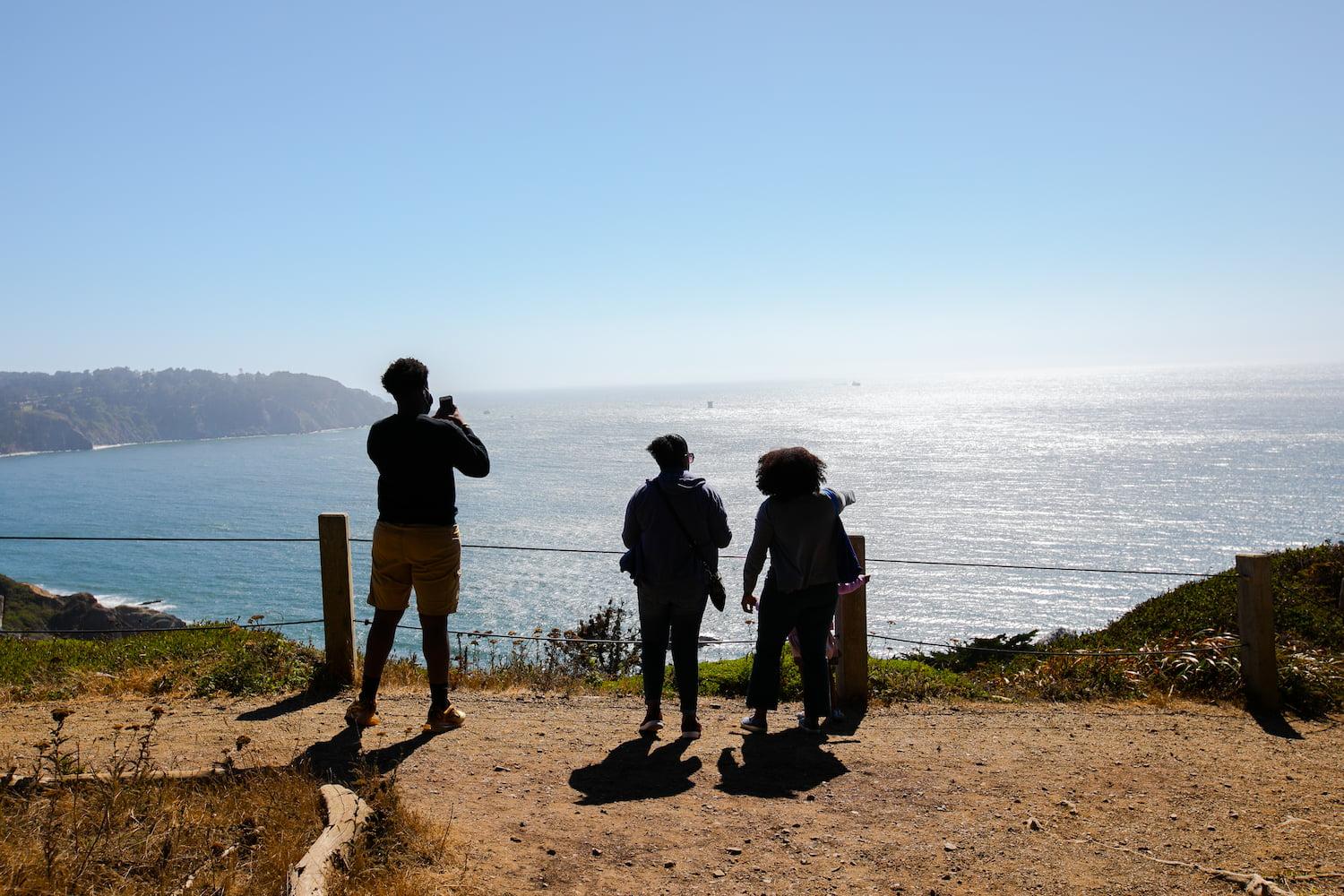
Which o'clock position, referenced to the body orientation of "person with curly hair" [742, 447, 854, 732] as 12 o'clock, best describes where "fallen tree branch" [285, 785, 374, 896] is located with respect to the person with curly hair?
The fallen tree branch is roughly at 7 o'clock from the person with curly hair.

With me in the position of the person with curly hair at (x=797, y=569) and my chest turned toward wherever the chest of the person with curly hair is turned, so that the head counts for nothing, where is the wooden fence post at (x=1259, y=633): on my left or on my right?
on my right

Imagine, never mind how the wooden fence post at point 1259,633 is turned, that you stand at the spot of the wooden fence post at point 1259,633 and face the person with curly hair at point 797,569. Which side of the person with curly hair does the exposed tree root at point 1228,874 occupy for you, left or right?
left

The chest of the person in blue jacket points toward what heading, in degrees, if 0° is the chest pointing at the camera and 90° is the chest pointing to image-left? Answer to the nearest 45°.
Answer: approximately 180°

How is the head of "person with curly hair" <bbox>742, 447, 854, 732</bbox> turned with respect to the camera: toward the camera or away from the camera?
away from the camera

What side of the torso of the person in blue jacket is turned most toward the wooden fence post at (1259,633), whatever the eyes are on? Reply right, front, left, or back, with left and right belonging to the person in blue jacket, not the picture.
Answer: right

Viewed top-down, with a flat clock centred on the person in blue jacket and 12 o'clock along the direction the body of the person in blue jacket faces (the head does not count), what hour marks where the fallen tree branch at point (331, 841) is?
The fallen tree branch is roughly at 7 o'clock from the person in blue jacket.

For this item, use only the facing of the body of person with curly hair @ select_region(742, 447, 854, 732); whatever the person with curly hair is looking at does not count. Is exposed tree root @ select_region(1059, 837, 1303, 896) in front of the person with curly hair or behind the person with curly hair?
behind

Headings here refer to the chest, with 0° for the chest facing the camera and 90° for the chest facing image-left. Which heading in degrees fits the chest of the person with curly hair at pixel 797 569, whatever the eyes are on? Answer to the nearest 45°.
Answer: approximately 180°

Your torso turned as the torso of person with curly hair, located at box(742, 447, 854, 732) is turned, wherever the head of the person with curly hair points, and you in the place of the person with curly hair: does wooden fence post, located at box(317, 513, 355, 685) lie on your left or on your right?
on your left

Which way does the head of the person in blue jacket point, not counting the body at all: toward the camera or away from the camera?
away from the camera

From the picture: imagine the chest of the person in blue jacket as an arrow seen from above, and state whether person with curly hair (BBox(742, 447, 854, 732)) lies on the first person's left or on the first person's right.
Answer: on the first person's right

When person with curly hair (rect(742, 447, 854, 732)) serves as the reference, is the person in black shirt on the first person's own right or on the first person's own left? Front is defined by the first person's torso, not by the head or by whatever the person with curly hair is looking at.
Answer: on the first person's own left

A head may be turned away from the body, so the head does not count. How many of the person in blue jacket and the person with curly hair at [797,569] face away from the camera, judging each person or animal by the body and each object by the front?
2

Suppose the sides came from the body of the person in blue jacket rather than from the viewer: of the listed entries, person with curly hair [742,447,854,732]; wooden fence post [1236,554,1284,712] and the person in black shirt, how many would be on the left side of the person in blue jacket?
1

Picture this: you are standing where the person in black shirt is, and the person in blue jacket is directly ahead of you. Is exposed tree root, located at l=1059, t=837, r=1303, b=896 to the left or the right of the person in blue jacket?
right

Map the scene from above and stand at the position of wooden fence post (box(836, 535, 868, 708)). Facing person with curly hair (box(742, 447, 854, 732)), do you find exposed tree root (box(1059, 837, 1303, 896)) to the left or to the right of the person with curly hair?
left
